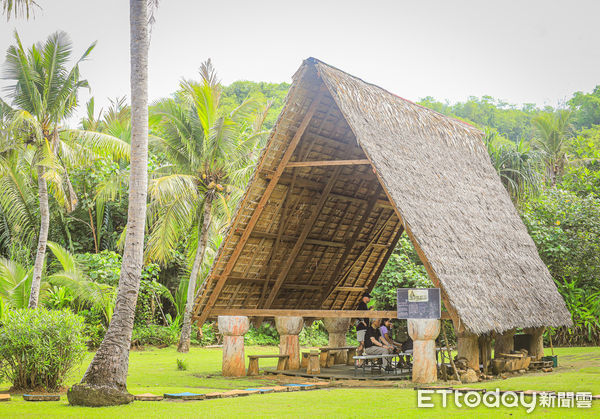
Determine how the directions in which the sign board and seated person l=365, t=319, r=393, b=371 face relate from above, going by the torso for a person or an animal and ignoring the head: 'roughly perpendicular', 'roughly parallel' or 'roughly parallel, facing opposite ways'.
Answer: roughly perpendicular

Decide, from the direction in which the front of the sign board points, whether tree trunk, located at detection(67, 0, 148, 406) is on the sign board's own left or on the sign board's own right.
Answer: on the sign board's own right

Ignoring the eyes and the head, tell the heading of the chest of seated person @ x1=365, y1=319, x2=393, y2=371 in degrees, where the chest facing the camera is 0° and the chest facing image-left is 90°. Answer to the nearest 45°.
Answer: approximately 270°

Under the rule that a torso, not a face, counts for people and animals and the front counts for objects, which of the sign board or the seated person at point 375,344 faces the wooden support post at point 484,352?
the seated person

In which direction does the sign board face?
toward the camera

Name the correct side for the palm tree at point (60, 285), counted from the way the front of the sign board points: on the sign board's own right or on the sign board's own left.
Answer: on the sign board's own right

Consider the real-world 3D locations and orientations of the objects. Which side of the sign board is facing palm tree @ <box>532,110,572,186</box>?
back

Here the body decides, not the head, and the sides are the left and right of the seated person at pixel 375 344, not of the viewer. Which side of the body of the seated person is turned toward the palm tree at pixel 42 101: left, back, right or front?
back

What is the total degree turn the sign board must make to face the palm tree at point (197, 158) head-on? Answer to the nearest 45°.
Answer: approximately 135° to its right

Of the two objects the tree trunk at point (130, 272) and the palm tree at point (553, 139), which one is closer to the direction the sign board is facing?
the tree trunk
